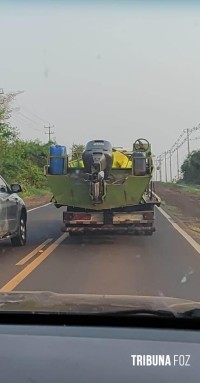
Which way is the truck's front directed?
away from the camera

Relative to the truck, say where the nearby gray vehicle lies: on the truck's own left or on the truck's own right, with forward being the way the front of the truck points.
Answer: on the truck's own left
